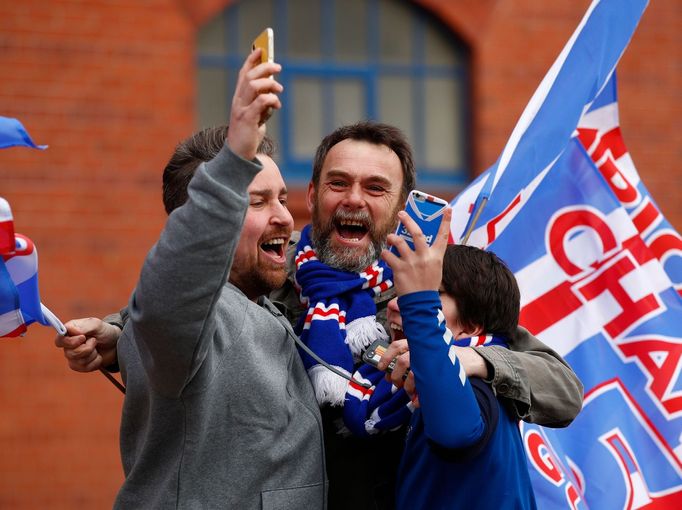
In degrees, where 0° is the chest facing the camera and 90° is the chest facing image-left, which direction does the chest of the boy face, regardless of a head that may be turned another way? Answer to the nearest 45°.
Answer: approximately 90°

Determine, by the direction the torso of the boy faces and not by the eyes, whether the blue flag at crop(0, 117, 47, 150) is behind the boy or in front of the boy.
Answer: in front

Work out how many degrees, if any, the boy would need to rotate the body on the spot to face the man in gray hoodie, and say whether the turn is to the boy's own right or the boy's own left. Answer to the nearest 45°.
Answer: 0° — they already face them

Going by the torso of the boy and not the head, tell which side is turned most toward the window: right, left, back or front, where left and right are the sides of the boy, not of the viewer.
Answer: right

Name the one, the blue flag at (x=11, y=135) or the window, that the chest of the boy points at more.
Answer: the blue flag

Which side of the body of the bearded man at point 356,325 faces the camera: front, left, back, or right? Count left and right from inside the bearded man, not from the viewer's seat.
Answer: front

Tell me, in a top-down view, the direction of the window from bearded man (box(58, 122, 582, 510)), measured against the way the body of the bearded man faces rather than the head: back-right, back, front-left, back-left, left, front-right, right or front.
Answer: back

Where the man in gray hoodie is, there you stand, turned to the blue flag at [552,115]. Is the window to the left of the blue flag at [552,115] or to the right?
left
